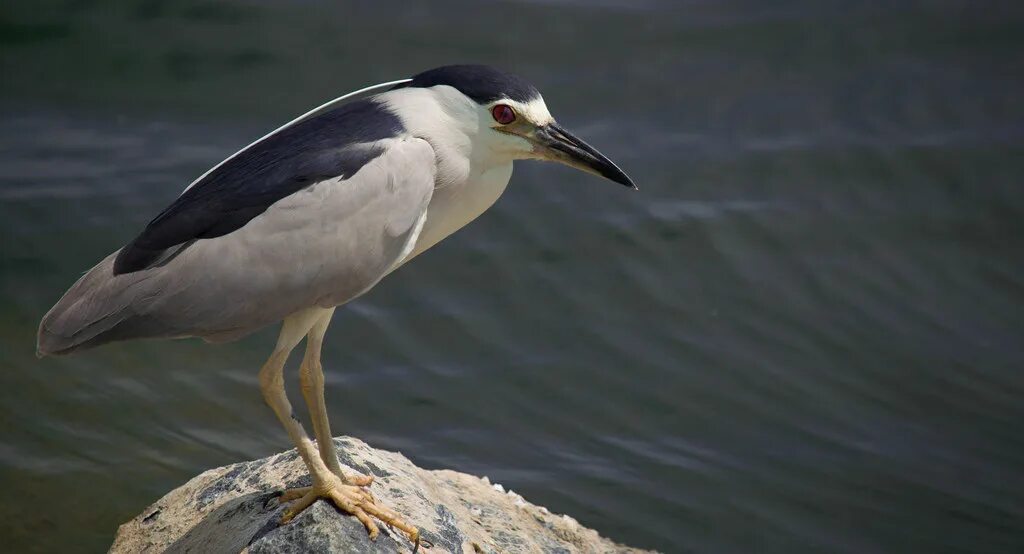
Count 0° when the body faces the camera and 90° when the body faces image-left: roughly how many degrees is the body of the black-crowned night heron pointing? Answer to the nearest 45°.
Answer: approximately 270°
